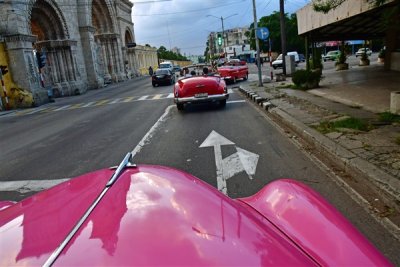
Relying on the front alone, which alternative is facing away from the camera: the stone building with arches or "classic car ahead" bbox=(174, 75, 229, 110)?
the classic car ahead

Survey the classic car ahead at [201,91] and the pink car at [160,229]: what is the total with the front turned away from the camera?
2

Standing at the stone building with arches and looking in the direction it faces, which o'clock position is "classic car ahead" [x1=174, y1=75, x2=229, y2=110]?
The classic car ahead is roughly at 1 o'clock from the stone building with arches.

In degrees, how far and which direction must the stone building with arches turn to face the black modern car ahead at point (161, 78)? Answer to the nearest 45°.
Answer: approximately 45° to its left

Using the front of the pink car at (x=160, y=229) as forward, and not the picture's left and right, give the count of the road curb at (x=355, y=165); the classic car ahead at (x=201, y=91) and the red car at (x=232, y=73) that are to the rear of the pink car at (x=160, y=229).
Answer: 0

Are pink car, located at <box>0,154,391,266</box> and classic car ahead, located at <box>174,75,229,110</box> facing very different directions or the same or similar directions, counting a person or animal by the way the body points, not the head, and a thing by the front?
same or similar directions

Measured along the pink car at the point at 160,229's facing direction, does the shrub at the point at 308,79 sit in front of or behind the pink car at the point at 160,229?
in front

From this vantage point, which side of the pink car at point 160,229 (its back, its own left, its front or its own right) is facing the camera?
back

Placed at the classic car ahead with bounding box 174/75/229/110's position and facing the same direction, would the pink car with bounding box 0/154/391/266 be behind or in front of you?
behind

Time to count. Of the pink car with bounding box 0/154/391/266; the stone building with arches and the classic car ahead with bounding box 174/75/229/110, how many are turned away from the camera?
2

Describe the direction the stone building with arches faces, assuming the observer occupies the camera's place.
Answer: facing the viewer and to the right of the viewer

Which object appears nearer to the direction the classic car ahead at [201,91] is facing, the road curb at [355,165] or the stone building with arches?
the stone building with arches

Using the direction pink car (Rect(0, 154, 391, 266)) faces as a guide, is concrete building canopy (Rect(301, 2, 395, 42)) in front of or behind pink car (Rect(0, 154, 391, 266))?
in front

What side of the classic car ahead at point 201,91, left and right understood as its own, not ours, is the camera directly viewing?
back

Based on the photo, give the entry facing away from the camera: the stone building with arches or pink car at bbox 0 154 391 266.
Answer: the pink car

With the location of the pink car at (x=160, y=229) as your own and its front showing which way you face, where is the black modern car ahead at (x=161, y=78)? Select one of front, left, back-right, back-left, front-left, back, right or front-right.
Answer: front

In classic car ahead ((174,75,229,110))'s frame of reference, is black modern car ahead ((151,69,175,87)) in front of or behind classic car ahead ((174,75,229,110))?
in front

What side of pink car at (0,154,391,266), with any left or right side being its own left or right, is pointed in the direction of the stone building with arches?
front

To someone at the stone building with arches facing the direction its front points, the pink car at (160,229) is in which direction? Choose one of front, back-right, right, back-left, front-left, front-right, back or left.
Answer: front-right
